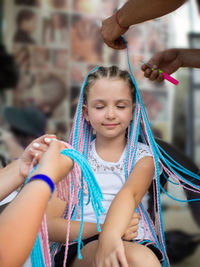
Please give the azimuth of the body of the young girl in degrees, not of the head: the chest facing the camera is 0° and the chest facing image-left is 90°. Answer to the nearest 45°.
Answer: approximately 0°
